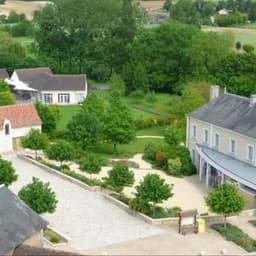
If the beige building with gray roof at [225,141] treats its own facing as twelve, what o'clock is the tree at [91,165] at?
The tree is roughly at 1 o'clock from the beige building with gray roof.

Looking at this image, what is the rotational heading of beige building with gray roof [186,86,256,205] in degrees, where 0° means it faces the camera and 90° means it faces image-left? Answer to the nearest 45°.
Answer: approximately 45°

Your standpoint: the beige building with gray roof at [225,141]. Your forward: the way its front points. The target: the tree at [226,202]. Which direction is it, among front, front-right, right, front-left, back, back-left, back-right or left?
front-left

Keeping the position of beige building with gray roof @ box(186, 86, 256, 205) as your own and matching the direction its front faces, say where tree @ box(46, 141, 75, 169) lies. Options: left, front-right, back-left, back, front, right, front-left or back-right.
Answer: front-right

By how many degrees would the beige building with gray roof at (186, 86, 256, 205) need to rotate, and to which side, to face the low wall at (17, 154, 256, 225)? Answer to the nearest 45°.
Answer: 0° — it already faces it

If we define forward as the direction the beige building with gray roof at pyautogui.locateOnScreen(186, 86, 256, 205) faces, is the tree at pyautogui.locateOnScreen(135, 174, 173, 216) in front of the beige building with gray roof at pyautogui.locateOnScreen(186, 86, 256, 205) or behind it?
in front

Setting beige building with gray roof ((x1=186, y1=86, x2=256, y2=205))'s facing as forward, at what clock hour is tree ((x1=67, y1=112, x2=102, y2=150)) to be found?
The tree is roughly at 2 o'clock from the beige building with gray roof.

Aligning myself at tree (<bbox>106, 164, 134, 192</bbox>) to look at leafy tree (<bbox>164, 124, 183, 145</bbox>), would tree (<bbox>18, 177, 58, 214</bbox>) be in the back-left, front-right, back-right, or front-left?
back-left

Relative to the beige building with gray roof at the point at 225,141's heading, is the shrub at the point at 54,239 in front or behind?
in front
